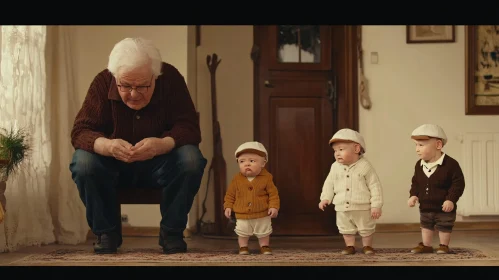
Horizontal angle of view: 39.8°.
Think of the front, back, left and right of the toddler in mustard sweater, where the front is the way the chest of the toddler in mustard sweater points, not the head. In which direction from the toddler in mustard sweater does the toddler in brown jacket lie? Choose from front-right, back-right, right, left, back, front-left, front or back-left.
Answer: left

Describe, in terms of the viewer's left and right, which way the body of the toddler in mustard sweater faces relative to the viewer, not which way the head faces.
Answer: facing the viewer

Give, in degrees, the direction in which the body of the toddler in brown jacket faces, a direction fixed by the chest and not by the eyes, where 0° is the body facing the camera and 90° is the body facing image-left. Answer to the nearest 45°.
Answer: approximately 45°

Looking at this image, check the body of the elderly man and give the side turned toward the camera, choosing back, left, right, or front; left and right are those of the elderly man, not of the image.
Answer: front

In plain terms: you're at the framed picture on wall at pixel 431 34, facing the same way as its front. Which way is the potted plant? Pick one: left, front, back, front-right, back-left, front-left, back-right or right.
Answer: front-right

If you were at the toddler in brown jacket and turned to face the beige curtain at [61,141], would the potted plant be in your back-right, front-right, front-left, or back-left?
front-left

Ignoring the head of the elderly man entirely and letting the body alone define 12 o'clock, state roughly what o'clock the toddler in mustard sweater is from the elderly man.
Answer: The toddler in mustard sweater is roughly at 9 o'clock from the elderly man.

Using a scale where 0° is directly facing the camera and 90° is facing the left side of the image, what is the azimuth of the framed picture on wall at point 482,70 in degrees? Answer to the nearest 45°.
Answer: approximately 0°

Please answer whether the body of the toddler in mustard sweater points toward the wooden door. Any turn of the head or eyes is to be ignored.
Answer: no

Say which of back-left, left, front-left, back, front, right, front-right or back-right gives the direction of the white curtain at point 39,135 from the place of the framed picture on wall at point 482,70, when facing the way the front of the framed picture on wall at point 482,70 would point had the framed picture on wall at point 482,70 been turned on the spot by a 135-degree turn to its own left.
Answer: back

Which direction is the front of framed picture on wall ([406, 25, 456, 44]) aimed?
toward the camera

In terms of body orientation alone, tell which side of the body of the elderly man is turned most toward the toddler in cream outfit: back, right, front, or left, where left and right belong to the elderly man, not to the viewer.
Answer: left

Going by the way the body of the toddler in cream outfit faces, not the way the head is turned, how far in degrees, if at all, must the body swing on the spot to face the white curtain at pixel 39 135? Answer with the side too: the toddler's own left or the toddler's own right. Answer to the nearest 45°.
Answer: approximately 45° to the toddler's own right

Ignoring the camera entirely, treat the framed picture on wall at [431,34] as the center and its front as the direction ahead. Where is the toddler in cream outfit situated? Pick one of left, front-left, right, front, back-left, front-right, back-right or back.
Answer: front

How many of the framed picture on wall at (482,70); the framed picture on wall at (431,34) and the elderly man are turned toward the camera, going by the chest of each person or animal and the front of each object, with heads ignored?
3

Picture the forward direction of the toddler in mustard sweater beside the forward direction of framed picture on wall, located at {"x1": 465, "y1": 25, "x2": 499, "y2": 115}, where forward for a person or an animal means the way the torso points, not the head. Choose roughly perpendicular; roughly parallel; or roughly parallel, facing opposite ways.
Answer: roughly parallel

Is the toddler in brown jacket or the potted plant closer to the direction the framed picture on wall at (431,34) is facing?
the toddler in brown jacket

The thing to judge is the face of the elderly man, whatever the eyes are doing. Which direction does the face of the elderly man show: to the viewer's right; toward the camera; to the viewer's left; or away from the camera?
toward the camera

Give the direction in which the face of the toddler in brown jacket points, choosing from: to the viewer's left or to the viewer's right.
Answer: to the viewer's left

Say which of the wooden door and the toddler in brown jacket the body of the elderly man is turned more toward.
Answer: the toddler in brown jacket
